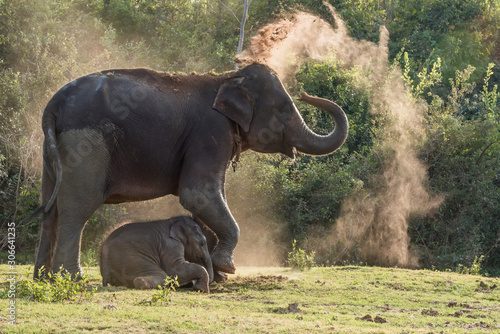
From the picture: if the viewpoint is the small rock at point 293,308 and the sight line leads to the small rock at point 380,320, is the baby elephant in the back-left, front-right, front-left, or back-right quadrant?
back-left

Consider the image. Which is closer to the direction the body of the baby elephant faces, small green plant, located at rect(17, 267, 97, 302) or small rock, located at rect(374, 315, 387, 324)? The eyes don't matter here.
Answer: the small rock

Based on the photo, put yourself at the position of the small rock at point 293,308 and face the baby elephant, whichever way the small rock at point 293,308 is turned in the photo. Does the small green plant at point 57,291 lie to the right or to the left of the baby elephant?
left

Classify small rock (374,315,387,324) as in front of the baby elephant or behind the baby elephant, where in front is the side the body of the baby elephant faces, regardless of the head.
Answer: in front

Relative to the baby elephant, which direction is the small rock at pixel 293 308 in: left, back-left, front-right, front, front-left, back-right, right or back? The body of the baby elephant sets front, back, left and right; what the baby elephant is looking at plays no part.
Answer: front-right

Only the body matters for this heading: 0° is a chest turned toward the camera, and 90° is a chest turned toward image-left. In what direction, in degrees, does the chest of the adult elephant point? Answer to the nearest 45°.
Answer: approximately 270°

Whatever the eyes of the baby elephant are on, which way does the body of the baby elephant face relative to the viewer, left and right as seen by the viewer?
facing to the right of the viewer

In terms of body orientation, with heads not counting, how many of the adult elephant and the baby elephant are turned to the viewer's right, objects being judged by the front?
2
